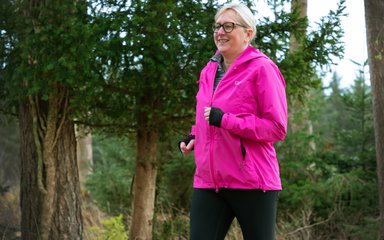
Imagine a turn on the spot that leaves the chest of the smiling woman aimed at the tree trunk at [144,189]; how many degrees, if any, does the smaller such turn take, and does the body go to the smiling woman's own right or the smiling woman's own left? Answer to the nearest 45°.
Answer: approximately 135° to the smiling woman's own right

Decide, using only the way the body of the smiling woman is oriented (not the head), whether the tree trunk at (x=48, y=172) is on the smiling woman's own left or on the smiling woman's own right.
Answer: on the smiling woman's own right

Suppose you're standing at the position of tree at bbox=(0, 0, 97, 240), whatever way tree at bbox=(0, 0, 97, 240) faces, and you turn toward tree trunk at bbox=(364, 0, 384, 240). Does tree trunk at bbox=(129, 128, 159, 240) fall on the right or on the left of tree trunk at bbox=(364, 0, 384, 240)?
left

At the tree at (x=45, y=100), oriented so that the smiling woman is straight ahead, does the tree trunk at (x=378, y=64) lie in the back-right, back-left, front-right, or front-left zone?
front-left

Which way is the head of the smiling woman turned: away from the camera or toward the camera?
toward the camera

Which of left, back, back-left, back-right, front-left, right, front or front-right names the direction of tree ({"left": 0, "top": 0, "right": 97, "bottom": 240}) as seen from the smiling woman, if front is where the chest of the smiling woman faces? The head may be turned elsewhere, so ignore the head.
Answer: right
